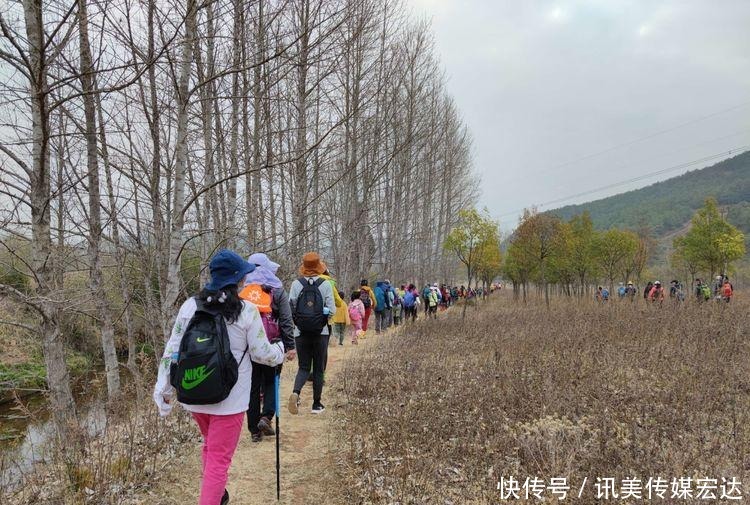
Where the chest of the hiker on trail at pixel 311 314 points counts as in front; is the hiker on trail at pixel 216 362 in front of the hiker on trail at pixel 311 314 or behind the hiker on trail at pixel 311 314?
behind

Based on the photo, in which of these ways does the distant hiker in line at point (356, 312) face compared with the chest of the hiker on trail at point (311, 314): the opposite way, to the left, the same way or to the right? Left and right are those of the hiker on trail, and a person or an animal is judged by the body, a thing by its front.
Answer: the same way

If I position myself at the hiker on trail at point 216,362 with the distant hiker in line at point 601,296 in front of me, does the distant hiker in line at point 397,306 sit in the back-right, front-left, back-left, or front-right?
front-left

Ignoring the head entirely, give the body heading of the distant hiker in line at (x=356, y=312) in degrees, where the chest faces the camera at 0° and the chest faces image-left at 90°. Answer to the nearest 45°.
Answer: approximately 180°

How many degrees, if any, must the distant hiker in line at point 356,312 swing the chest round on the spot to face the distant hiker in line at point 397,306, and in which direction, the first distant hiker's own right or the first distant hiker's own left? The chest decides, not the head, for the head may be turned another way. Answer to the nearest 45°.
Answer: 0° — they already face them

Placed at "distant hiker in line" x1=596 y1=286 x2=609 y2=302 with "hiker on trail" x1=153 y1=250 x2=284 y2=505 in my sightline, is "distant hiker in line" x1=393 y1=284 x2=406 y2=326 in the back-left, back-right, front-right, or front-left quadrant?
front-right

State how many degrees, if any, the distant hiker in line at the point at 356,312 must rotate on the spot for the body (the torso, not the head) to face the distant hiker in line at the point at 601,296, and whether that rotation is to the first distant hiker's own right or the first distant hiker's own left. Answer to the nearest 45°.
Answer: approximately 45° to the first distant hiker's own right

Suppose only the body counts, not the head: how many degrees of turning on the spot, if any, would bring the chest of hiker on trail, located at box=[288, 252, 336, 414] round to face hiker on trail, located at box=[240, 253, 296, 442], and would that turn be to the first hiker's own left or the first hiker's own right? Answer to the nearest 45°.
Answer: approximately 135° to the first hiker's own left

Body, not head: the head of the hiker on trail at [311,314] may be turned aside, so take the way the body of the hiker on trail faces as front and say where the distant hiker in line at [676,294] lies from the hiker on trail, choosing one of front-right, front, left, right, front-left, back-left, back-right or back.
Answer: front-right

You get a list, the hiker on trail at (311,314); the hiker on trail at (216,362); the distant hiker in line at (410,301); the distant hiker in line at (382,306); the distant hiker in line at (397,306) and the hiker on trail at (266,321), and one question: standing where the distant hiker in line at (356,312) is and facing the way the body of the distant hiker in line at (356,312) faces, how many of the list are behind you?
3

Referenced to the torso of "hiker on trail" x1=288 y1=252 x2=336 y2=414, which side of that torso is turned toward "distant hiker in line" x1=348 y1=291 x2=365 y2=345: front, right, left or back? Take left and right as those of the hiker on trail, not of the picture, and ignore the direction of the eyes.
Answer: front

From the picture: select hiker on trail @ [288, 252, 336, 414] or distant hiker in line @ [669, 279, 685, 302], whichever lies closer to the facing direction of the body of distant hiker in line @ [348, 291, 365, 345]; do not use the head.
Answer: the distant hiker in line

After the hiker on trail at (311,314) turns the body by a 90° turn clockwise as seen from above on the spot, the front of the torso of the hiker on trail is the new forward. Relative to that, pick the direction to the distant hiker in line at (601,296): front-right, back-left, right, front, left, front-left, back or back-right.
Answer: front-left

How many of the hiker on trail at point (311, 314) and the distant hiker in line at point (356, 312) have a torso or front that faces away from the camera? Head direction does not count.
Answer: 2

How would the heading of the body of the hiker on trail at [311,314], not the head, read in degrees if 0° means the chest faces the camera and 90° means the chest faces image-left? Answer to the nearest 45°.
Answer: approximately 180°
